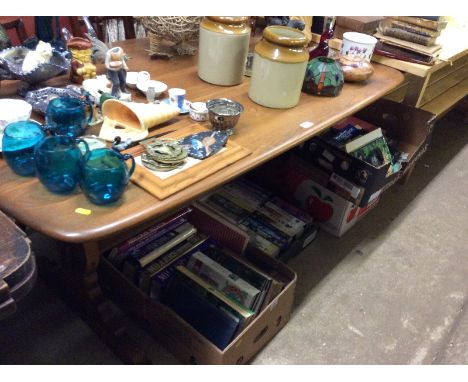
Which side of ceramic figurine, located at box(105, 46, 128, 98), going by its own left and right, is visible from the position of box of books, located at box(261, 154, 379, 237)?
left

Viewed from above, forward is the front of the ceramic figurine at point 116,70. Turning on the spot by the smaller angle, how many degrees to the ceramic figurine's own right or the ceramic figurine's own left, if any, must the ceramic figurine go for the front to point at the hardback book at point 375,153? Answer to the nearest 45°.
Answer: approximately 90° to the ceramic figurine's own left

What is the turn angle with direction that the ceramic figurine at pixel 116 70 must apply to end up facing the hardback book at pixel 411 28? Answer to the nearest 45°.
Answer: approximately 90° to its left

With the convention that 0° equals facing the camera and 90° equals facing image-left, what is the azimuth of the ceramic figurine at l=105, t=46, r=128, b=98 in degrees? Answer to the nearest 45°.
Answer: approximately 0°
